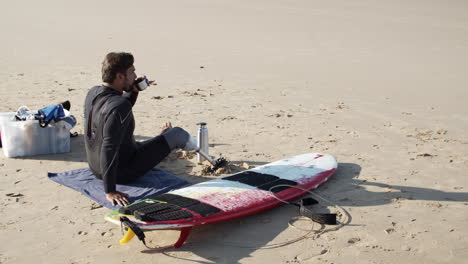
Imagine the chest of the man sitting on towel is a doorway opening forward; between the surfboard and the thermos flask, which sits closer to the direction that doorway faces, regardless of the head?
the thermos flask

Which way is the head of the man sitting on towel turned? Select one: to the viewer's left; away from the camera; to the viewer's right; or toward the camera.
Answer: to the viewer's right

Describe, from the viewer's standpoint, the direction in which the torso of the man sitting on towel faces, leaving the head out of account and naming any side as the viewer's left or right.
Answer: facing away from the viewer and to the right of the viewer

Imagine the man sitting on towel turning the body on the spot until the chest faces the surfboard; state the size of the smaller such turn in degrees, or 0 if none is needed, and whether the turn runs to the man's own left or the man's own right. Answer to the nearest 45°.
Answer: approximately 45° to the man's own right

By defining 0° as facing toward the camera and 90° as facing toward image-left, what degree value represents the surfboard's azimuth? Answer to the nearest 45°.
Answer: approximately 225°

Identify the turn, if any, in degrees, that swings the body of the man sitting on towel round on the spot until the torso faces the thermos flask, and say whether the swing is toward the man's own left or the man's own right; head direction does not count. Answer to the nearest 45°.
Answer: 0° — they already face it
